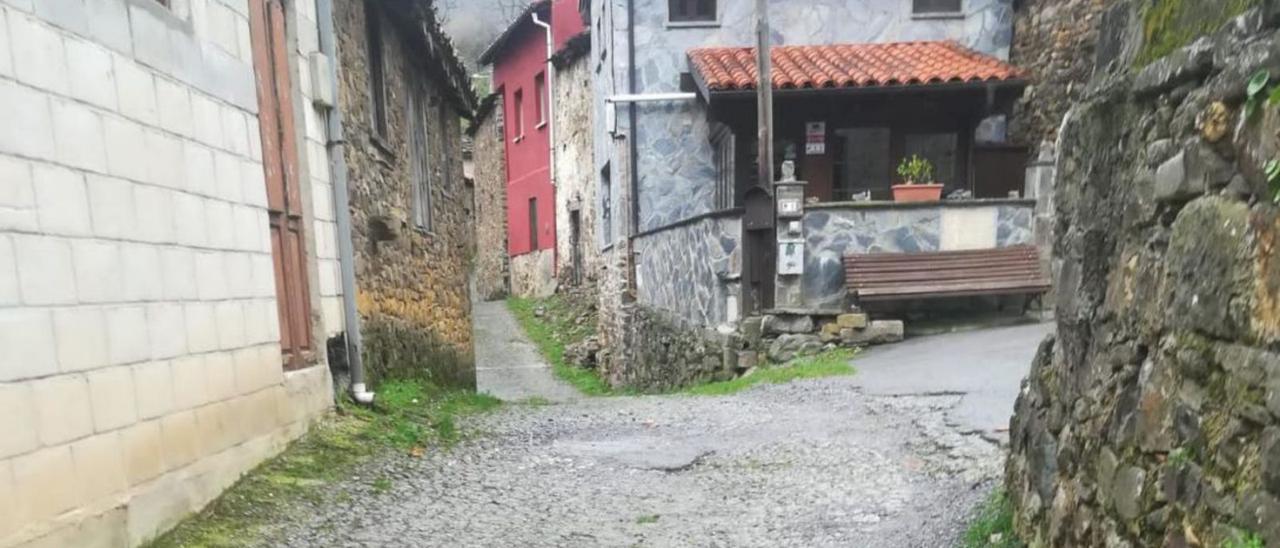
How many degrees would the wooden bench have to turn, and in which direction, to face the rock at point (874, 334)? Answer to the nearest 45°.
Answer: approximately 45° to its right

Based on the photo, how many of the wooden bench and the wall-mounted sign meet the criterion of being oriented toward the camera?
2

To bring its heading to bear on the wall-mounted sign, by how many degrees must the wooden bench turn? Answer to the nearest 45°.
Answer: approximately 135° to its right

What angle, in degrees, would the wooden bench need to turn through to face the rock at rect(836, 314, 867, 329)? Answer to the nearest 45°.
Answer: approximately 45° to its right
